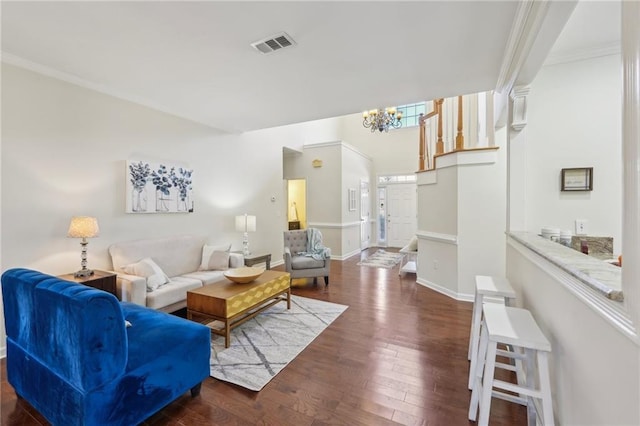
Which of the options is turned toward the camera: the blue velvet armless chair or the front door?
the front door

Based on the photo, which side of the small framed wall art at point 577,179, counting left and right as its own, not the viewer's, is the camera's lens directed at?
front

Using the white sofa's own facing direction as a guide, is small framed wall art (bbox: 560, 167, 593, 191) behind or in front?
in front

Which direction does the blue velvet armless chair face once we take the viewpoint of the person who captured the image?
facing away from the viewer and to the right of the viewer

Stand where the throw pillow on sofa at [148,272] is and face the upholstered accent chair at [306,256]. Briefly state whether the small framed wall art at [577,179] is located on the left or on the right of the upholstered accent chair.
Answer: right

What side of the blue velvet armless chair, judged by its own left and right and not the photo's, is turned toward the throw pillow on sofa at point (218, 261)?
front

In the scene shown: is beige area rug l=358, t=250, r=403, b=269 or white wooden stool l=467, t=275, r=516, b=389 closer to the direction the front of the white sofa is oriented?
the white wooden stool

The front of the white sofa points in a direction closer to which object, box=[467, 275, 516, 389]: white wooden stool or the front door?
the white wooden stool

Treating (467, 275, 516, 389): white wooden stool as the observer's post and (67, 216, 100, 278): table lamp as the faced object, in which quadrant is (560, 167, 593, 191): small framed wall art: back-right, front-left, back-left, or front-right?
back-right

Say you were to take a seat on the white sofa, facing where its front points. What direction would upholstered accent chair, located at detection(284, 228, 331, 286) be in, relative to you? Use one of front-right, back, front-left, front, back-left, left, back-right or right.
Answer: front-left

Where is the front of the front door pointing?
toward the camera

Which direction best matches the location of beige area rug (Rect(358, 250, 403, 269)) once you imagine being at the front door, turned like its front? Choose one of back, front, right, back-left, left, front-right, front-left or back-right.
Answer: front

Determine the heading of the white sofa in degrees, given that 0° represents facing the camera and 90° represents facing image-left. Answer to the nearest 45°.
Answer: approximately 315°
